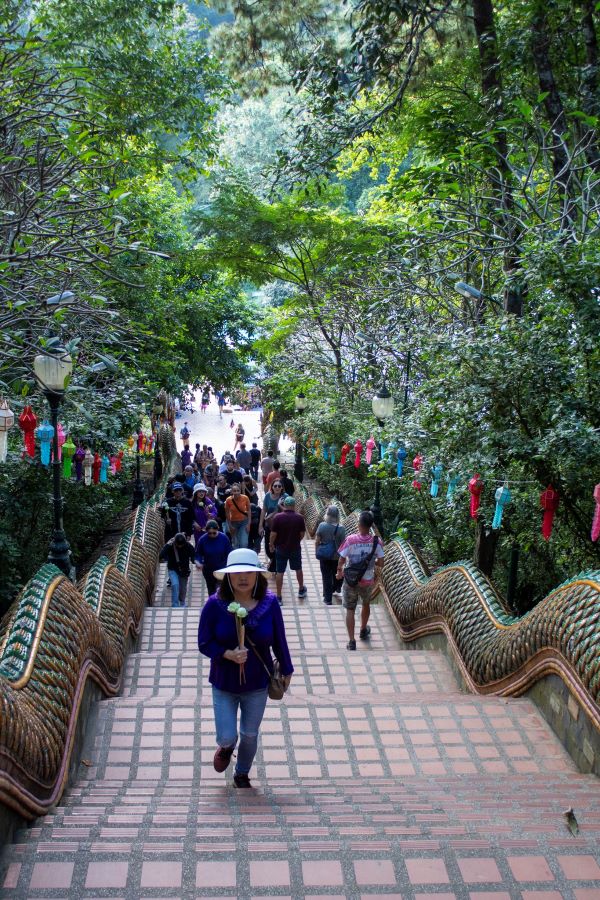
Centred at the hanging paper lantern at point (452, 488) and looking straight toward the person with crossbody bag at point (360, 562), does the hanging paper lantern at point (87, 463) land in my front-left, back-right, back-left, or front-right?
front-right

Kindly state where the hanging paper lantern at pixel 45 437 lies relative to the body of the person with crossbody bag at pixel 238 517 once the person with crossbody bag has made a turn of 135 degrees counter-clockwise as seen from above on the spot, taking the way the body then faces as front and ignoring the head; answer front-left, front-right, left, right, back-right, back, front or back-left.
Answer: back

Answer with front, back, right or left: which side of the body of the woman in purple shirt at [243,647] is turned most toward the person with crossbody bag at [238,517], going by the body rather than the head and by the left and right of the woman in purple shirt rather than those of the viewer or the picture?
back

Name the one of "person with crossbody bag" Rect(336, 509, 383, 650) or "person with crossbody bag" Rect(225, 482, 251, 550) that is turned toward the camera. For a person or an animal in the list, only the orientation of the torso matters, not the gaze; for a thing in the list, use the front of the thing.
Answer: "person with crossbody bag" Rect(225, 482, 251, 550)

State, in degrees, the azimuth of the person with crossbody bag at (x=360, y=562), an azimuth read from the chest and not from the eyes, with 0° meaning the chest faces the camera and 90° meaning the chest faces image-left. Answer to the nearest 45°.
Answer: approximately 180°

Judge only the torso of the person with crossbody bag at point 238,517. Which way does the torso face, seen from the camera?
toward the camera

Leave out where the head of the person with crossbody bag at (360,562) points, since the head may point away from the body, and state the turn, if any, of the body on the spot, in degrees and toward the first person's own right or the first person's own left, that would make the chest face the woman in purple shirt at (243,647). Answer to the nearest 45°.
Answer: approximately 180°

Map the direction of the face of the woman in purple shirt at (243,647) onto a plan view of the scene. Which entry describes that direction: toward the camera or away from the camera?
toward the camera
